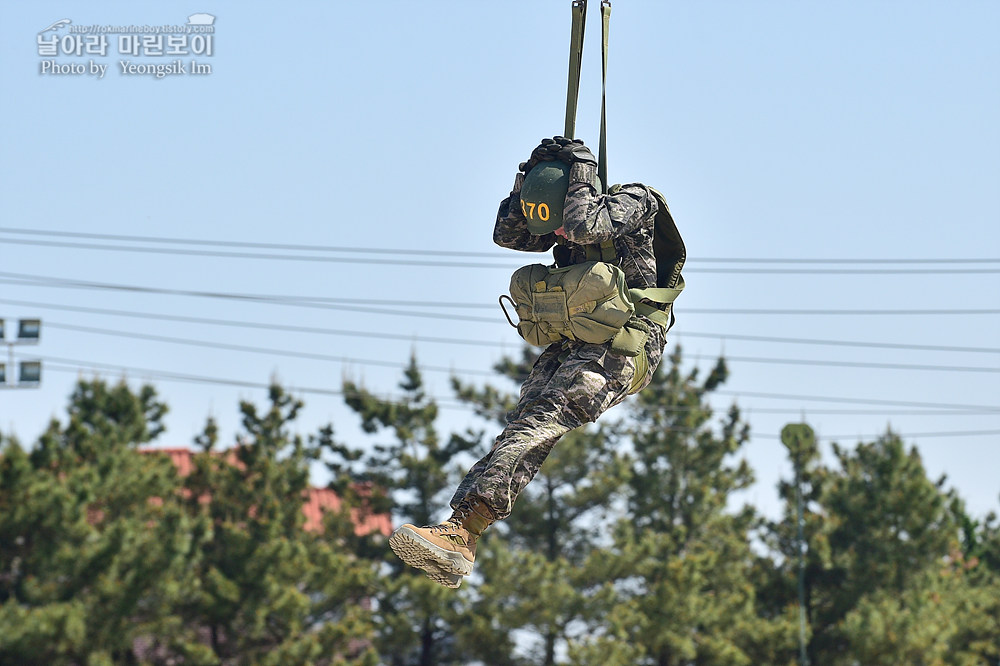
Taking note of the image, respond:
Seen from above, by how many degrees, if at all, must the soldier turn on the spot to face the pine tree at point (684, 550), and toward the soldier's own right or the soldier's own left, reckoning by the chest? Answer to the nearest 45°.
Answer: approximately 135° to the soldier's own right

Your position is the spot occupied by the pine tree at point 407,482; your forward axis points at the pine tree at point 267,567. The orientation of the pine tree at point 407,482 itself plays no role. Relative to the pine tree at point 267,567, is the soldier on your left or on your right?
left

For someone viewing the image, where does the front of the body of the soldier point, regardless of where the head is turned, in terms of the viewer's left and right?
facing the viewer and to the left of the viewer

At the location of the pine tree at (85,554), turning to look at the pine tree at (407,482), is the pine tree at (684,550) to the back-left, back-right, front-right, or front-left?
front-right

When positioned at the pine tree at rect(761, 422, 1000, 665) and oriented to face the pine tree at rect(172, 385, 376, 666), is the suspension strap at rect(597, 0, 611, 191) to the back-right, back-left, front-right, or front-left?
front-left

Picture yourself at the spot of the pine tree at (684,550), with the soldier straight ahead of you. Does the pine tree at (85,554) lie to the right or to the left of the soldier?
right

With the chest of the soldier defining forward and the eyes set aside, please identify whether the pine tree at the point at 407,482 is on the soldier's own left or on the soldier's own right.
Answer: on the soldier's own right

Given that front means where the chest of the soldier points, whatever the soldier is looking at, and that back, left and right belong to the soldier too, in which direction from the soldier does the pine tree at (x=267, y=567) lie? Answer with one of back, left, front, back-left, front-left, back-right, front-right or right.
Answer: back-right
